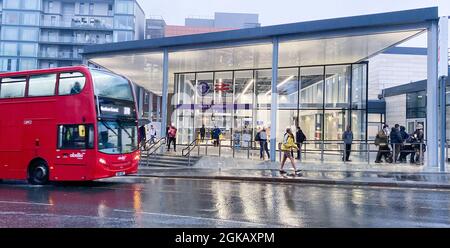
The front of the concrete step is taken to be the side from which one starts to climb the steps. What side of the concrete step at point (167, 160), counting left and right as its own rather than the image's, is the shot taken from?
front

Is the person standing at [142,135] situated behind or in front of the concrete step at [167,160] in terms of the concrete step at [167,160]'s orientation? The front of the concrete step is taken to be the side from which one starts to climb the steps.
behind

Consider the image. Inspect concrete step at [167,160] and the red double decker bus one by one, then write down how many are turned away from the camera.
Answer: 0

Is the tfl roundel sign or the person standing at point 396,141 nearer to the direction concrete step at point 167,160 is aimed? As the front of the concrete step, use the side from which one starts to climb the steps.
the person standing

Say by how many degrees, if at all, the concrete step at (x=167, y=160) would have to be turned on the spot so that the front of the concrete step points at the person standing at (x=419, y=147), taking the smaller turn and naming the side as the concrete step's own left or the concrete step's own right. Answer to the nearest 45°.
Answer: approximately 90° to the concrete step's own left

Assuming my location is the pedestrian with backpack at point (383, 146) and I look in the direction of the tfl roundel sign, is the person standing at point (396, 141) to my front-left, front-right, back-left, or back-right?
back-right

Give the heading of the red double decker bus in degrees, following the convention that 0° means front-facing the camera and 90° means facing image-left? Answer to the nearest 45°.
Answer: approximately 315°

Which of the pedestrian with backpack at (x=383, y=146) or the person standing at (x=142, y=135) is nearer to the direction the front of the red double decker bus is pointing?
the pedestrian with backpack

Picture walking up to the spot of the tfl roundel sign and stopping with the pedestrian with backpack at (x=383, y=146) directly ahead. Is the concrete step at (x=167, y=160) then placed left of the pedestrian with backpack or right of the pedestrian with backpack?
right

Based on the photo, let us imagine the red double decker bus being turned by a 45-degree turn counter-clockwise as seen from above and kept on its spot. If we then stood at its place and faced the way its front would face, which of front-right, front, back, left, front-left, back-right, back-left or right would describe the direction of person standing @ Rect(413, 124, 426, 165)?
front

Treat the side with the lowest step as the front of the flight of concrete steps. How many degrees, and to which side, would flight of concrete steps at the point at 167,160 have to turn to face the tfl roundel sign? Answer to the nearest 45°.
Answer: approximately 180°
